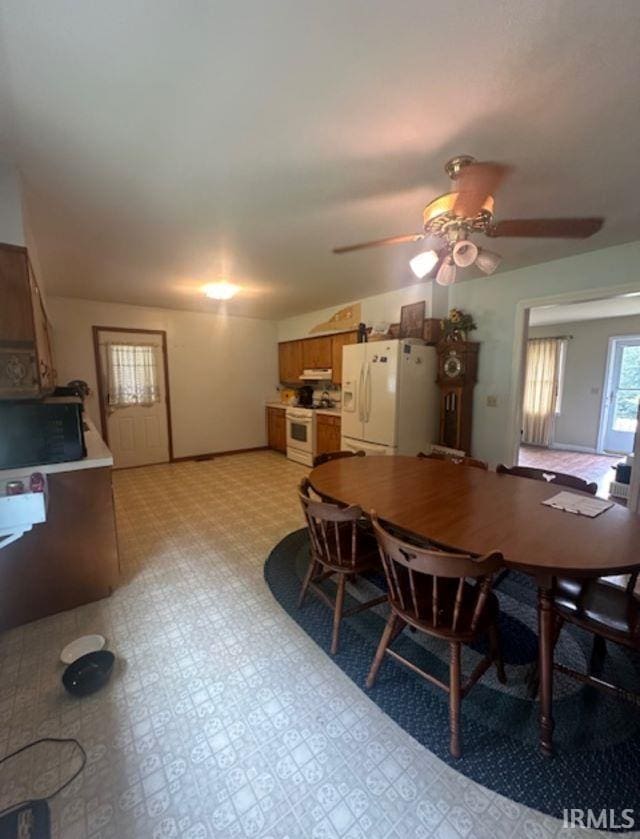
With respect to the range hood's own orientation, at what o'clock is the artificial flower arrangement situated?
The artificial flower arrangement is roughly at 9 o'clock from the range hood.

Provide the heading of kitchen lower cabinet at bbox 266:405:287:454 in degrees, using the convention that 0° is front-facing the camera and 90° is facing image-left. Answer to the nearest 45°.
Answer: approximately 45°

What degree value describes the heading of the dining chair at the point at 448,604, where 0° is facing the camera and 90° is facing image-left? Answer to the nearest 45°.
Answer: approximately 225°

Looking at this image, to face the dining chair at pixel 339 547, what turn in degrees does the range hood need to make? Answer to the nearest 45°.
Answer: approximately 45° to its left

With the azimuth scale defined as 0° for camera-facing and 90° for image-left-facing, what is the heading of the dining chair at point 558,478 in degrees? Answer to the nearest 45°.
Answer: approximately 45°

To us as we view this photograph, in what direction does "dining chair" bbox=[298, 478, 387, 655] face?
facing away from the viewer and to the right of the viewer

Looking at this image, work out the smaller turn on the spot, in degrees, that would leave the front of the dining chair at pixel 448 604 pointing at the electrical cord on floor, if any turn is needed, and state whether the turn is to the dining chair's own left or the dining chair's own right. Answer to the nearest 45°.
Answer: approximately 180°

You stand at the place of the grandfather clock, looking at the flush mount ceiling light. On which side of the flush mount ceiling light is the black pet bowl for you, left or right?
left
